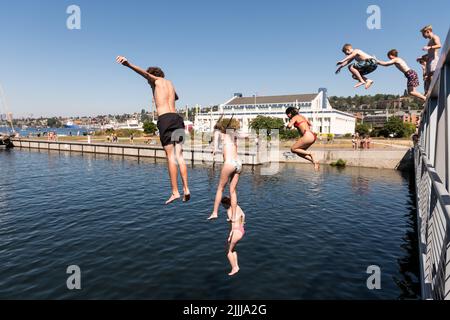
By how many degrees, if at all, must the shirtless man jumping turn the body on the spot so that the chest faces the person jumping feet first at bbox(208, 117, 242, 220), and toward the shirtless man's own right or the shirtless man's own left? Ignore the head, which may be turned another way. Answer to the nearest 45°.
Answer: approximately 135° to the shirtless man's own right

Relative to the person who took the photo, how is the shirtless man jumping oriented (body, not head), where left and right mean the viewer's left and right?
facing away from the viewer and to the left of the viewer

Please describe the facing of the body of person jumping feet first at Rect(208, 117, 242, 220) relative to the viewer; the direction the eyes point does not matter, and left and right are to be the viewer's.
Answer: facing away from the viewer and to the left of the viewer

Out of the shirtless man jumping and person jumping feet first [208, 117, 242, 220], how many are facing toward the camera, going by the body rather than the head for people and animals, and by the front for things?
0

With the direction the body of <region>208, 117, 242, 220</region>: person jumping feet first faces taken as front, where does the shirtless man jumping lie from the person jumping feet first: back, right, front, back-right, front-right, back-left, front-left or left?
front-left
